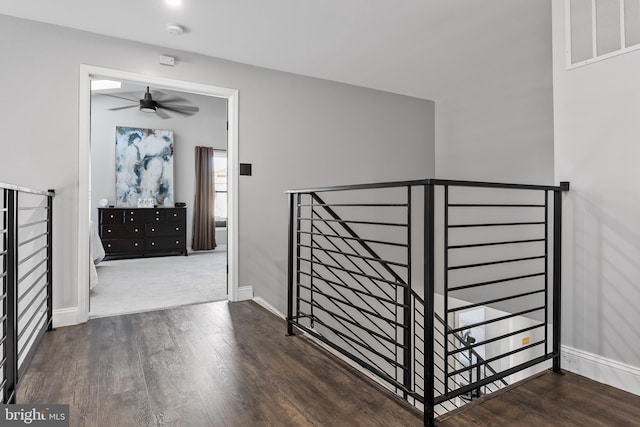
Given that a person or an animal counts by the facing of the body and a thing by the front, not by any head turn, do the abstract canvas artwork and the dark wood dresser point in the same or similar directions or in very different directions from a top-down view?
same or similar directions

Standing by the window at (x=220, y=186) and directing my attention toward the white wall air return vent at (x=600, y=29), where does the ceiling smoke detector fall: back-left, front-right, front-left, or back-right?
front-right

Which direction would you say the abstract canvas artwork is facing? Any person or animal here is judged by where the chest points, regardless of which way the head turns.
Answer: toward the camera

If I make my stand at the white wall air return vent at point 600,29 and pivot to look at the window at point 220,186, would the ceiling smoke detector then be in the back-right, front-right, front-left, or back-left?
front-left

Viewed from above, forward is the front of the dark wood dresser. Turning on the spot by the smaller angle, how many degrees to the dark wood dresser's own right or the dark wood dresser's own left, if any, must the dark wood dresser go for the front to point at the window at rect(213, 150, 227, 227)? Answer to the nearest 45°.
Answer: approximately 135° to the dark wood dresser's own left

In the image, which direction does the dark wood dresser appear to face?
toward the camera

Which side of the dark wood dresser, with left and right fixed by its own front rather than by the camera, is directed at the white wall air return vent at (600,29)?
front

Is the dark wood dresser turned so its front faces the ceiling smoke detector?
yes

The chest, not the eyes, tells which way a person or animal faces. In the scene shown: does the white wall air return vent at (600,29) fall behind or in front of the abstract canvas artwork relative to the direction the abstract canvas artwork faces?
in front

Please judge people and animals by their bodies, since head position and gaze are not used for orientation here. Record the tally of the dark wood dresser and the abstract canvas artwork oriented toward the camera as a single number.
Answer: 2

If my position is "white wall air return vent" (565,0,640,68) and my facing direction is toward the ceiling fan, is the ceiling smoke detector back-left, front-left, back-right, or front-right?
front-left
